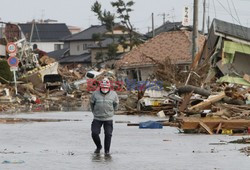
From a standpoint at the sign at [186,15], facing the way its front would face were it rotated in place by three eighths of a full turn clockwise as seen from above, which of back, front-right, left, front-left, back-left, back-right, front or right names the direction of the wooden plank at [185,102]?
back-left

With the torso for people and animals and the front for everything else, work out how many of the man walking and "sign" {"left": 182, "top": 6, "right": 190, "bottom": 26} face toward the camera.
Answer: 2

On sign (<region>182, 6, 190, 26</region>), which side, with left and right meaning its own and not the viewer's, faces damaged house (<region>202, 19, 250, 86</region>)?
front

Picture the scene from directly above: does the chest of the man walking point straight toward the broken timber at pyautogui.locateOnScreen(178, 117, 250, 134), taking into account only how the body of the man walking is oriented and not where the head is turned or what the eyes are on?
no

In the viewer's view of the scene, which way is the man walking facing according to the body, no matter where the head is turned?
toward the camera

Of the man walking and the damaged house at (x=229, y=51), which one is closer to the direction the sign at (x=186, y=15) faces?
the man walking

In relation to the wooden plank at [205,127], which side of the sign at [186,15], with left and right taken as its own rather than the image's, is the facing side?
front

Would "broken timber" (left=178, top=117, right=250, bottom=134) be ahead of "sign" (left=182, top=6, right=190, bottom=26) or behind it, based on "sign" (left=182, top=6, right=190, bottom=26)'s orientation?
ahead

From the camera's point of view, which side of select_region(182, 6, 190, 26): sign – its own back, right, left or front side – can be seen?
front

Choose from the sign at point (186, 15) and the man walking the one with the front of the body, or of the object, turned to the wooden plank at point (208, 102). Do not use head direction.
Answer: the sign

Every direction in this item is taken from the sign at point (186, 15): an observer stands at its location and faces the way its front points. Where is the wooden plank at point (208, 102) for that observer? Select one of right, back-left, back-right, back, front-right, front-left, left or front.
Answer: front

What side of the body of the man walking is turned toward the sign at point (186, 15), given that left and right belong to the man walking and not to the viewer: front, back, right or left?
back

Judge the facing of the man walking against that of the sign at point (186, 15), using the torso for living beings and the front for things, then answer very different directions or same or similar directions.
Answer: same or similar directions
